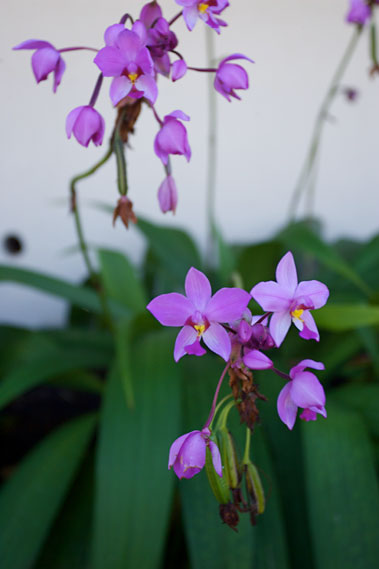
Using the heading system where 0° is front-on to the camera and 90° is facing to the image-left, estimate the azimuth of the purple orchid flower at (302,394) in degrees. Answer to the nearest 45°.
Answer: approximately 270°

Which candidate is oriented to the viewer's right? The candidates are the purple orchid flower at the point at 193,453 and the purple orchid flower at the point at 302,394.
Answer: the purple orchid flower at the point at 302,394

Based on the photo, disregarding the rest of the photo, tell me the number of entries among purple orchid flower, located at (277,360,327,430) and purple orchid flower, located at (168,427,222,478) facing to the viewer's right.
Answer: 1
